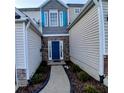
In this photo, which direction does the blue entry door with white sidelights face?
toward the camera
